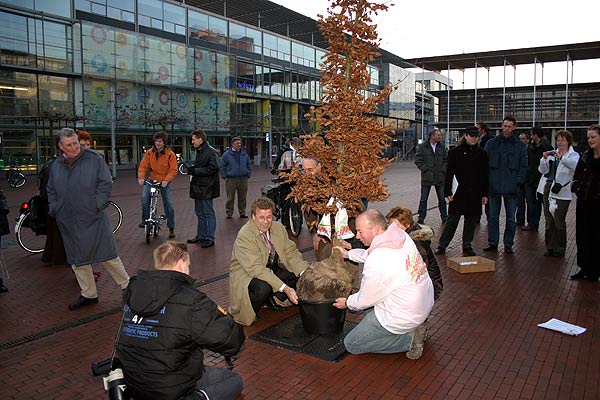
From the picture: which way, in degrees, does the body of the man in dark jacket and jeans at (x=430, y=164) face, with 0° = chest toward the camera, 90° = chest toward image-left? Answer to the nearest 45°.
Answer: approximately 0°

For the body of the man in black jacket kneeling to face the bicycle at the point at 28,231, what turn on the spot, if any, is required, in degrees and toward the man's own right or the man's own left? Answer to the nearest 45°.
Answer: approximately 45° to the man's own left

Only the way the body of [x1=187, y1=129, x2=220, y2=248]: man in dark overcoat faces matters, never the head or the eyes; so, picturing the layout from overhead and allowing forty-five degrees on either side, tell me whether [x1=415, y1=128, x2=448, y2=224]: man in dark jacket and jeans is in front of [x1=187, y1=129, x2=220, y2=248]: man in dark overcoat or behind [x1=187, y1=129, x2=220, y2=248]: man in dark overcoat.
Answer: behind

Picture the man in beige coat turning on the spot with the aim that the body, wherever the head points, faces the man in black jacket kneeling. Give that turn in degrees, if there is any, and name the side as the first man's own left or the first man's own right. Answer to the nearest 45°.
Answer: approximately 45° to the first man's own right
